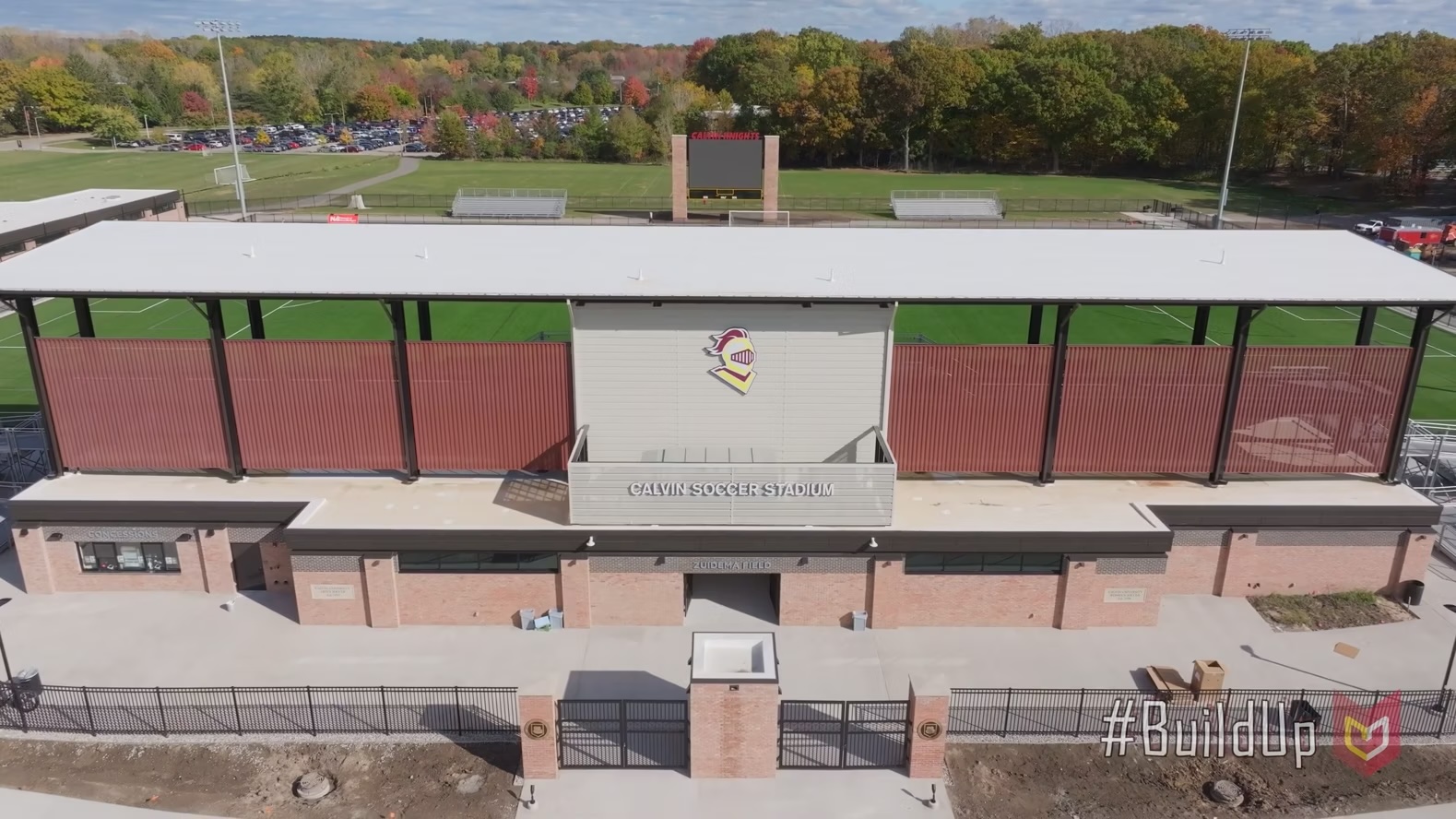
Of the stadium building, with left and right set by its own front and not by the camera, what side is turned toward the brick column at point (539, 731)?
front

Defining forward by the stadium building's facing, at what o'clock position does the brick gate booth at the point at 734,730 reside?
The brick gate booth is roughly at 12 o'clock from the stadium building.

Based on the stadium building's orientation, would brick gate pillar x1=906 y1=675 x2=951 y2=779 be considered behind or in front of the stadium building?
in front

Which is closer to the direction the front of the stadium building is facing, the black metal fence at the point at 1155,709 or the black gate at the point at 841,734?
the black gate

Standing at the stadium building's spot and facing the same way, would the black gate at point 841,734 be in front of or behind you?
in front

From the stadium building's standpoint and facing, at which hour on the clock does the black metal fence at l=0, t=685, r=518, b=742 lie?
The black metal fence is roughly at 2 o'clock from the stadium building.

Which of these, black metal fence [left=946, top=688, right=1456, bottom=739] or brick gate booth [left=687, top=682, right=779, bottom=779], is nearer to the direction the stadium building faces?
the brick gate booth

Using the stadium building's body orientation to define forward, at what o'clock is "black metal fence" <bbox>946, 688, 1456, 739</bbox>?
The black metal fence is roughly at 10 o'clock from the stadium building.

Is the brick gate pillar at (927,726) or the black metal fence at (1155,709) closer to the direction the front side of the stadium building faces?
the brick gate pillar

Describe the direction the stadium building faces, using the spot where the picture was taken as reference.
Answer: facing the viewer

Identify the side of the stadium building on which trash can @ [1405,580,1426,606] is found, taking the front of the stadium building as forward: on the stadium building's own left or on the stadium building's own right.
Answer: on the stadium building's own left

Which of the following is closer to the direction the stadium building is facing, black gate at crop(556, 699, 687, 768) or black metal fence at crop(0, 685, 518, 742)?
the black gate

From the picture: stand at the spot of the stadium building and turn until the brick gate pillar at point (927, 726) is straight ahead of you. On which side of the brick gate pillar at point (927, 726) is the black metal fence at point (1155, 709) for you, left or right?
left

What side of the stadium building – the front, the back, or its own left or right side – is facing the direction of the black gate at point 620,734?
front

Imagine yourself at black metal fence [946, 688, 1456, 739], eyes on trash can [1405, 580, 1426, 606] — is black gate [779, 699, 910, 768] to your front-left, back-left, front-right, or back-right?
back-left
